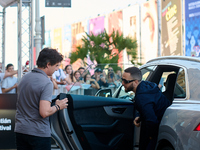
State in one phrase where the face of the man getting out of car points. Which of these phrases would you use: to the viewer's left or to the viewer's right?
to the viewer's left

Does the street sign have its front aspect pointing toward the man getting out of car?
yes

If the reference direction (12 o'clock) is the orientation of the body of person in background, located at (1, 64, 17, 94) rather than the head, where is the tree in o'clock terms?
The tree is roughly at 8 o'clock from the person in background.

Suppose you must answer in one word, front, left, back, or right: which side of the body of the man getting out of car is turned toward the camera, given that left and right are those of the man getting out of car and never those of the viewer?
left

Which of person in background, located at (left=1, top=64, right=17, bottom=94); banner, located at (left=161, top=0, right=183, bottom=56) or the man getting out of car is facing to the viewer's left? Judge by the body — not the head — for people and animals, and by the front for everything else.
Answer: the man getting out of car
